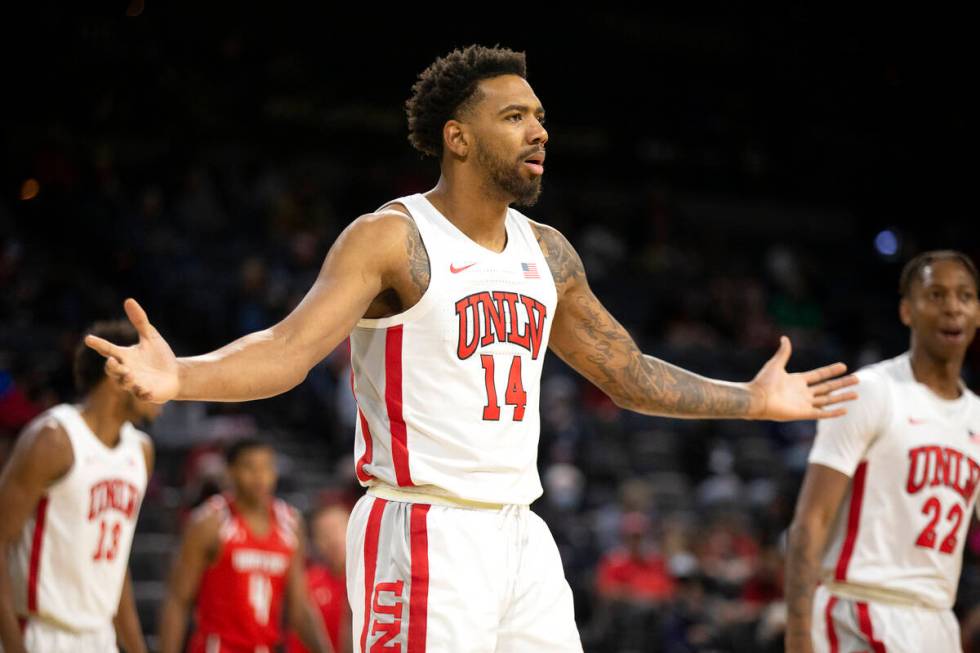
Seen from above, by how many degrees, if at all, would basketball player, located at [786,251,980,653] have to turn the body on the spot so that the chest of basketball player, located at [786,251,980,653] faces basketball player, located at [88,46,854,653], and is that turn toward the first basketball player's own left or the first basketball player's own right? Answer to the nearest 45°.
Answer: approximately 90° to the first basketball player's own right

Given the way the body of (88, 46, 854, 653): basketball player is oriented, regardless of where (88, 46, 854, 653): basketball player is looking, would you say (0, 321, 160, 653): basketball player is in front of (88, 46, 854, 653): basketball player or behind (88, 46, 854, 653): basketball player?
behind

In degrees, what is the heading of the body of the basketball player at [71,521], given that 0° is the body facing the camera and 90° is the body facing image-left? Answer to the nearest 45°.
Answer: approximately 315°

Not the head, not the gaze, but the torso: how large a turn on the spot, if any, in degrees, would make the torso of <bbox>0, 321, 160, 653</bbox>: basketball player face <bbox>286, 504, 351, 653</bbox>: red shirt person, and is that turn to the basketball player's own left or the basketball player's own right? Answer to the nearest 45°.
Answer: approximately 90° to the basketball player's own left

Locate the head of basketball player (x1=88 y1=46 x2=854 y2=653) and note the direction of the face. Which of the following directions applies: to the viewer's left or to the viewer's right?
to the viewer's right

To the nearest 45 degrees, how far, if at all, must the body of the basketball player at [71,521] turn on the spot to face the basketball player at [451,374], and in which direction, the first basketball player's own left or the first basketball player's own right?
0° — they already face them

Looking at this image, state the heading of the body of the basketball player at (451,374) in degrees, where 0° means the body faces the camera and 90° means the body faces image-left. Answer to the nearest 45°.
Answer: approximately 315°

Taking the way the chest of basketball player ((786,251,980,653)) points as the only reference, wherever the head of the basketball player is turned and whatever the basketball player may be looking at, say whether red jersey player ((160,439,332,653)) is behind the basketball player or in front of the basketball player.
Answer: behind

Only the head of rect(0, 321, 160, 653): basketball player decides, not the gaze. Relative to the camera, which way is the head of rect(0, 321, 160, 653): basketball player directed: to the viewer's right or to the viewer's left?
to the viewer's right

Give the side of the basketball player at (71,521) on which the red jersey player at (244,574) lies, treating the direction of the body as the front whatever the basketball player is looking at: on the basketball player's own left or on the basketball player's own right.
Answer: on the basketball player's own left

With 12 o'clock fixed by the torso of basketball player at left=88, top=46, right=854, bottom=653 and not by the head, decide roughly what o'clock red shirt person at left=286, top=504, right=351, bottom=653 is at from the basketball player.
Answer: The red shirt person is roughly at 7 o'clock from the basketball player.
